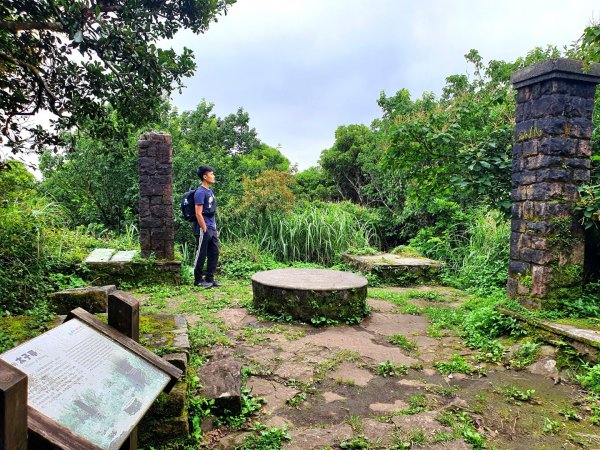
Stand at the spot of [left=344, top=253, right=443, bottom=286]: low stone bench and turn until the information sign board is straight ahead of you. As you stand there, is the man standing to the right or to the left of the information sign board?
right

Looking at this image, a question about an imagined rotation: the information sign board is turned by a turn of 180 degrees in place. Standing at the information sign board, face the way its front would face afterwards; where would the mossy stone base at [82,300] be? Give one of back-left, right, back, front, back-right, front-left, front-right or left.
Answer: front-right

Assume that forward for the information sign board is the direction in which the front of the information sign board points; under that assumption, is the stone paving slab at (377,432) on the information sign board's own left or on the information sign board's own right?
on the information sign board's own left

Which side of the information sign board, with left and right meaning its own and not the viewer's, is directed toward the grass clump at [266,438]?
left

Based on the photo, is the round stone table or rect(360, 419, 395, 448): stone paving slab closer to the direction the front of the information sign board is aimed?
the stone paving slab

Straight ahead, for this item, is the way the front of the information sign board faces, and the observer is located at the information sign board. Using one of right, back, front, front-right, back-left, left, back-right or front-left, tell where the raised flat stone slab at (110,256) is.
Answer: back-left

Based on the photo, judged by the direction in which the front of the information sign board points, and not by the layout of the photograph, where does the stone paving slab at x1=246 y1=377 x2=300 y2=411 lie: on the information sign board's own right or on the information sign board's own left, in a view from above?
on the information sign board's own left

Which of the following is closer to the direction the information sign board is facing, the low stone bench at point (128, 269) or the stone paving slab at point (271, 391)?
the stone paving slab

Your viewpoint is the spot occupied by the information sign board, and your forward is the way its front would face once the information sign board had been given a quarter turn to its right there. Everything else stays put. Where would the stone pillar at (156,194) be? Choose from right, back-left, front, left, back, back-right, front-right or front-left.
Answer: back-right

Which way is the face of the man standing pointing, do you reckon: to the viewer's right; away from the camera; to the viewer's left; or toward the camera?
to the viewer's right

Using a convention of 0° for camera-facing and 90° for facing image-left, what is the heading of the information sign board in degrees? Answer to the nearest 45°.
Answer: approximately 315°

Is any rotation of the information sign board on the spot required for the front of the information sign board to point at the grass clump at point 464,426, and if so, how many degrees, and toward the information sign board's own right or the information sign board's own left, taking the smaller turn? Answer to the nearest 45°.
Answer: approximately 45° to the information sign board's own left
